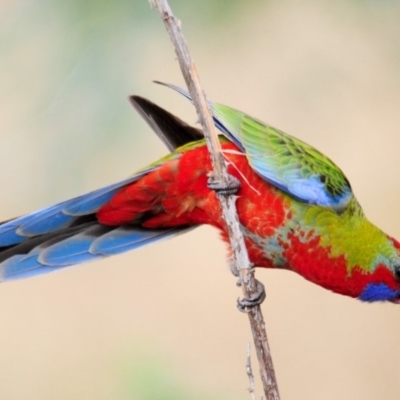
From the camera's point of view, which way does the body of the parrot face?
to the viewer's right
